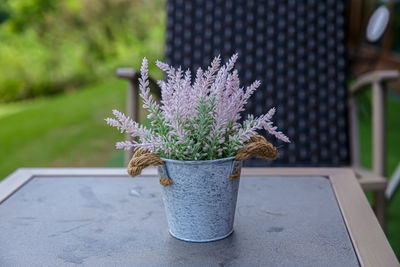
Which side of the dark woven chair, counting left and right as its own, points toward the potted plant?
front

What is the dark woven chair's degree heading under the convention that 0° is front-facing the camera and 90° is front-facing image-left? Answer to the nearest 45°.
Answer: approximately 0°

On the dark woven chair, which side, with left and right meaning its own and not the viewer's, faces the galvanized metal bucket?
front
